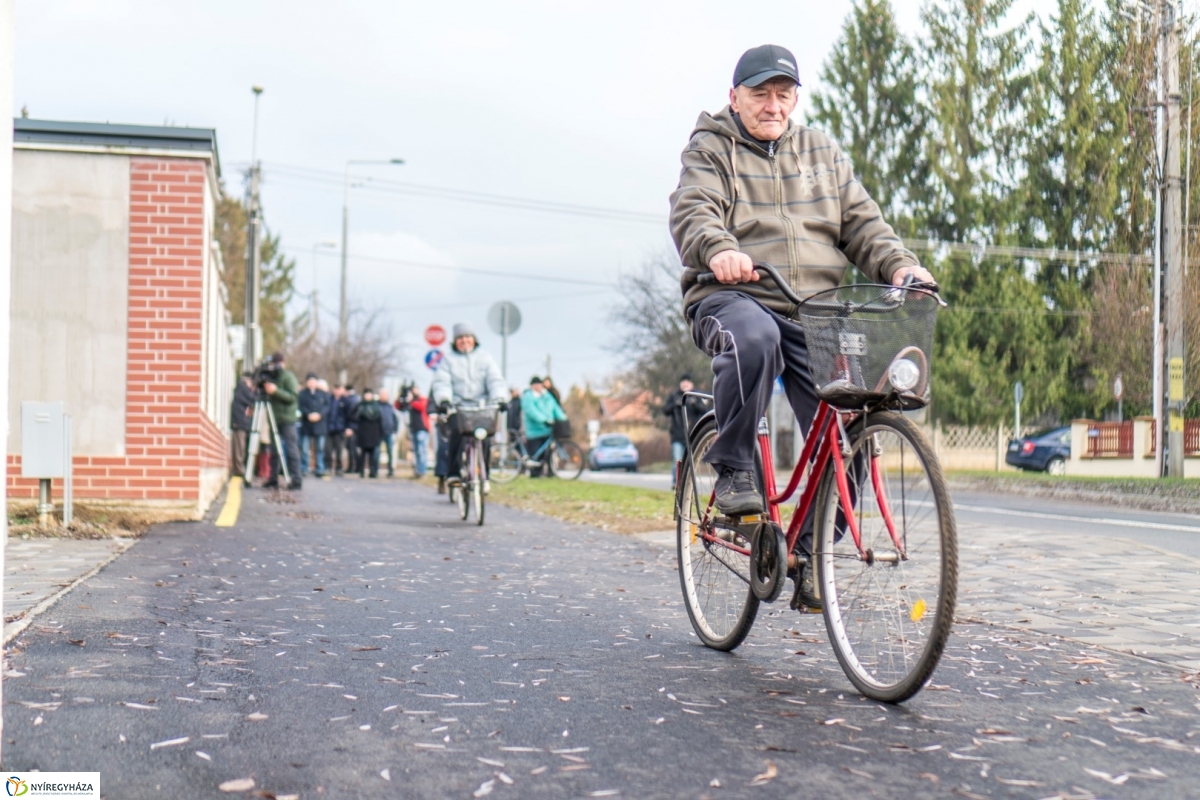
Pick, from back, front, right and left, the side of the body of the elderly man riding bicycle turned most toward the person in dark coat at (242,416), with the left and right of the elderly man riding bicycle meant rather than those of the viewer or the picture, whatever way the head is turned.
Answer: back

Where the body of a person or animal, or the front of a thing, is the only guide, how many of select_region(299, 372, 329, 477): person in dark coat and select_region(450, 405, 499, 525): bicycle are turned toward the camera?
2

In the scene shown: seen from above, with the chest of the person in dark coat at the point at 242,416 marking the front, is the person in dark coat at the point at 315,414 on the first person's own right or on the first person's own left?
on the first person's own left

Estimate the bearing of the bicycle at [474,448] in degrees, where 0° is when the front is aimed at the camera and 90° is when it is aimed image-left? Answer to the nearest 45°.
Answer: approximately 0°

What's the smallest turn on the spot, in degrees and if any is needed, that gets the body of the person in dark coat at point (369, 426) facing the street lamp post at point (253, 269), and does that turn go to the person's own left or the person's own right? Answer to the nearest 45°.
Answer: approximately 135° to the person's own right
